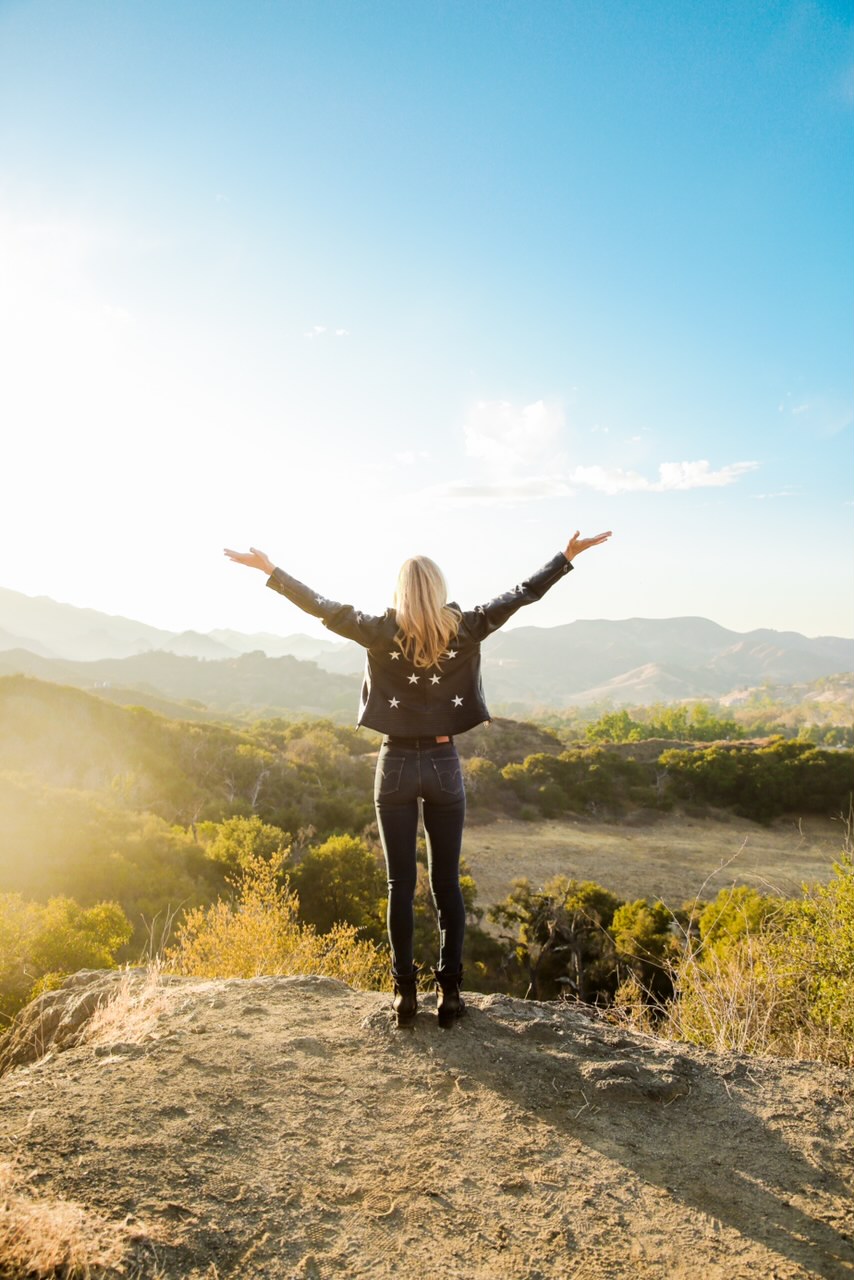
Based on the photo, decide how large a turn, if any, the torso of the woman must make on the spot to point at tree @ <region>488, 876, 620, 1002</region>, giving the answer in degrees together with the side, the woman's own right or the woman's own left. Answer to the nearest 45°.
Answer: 0° — they already face it

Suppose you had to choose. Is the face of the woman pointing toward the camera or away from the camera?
away from the camera

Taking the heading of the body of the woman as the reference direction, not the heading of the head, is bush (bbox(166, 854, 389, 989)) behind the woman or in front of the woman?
in front

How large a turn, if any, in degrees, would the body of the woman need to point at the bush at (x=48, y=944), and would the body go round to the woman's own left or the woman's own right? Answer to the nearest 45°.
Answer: approximately 45° to the woman's own left

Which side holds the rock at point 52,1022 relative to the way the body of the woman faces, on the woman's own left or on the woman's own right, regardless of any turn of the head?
on the woman's own left

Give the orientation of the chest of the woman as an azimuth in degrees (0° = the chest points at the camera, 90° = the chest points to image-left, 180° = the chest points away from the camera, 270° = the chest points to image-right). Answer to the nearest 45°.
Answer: approximately 180°
